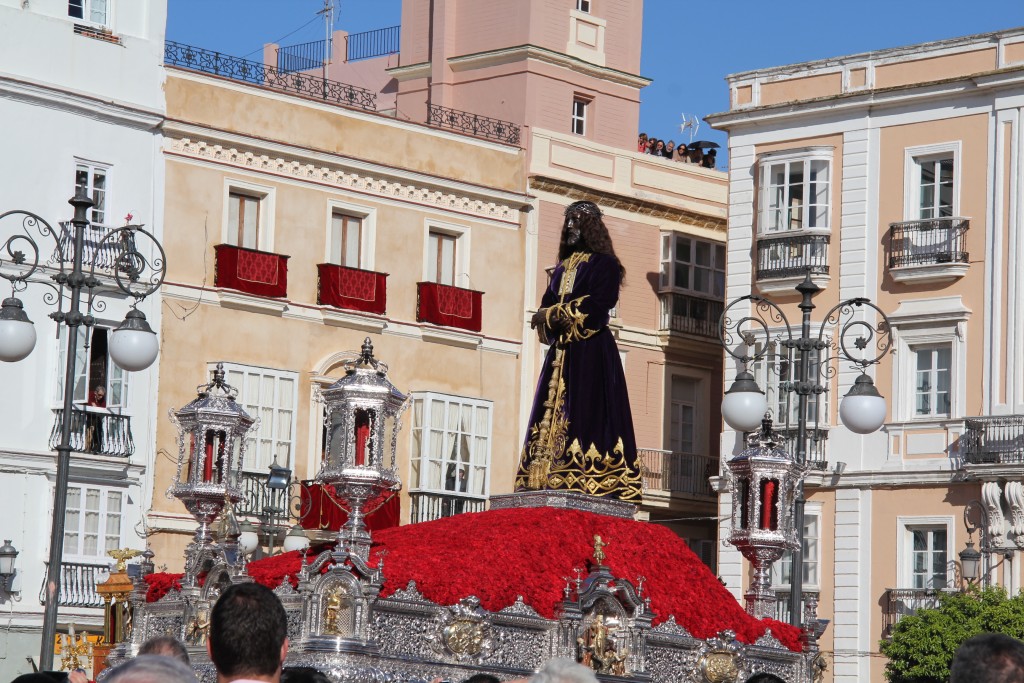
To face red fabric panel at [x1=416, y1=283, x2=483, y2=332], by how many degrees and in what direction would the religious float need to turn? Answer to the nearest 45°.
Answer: approximately 135° to its right

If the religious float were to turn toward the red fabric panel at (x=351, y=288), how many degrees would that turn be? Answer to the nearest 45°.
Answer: approximately 135° to its right

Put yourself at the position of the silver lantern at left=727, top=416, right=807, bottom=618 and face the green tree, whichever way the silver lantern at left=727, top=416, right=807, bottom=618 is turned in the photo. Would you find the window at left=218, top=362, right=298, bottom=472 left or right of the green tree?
left

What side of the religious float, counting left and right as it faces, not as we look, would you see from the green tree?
back

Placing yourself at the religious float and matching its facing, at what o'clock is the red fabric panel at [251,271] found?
The red fabric panel is roughly at 4 o'clock from the religious float.

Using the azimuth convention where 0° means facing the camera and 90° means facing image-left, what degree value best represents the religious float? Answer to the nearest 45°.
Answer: approximately 45°

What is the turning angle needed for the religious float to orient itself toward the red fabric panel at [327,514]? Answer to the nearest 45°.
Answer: approximately 135° to its right

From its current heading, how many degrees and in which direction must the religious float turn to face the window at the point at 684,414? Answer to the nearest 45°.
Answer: approximately 135° to its right

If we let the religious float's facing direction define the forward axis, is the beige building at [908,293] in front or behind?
behind

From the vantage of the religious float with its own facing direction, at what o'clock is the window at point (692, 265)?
The window is roughly at 5 o'clock from the religious float.

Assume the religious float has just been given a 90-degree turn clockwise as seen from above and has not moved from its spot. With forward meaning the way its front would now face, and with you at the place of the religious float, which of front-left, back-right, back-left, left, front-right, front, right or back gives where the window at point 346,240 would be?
front-right
